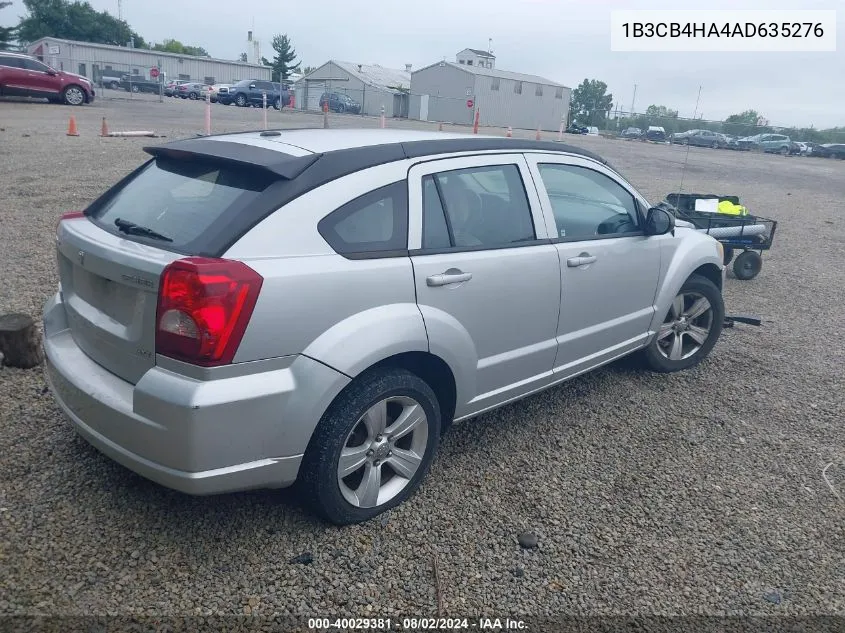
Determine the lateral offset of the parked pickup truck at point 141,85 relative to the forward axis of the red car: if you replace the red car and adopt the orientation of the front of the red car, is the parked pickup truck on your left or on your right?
on your left

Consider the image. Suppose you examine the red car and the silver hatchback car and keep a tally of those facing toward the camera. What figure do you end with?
0

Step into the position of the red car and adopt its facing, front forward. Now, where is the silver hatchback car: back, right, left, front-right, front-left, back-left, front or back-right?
right

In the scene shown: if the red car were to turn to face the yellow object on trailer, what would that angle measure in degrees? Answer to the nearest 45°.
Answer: approximately 90° to its right

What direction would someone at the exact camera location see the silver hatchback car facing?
facing away from the viewer and to the right of the viewer

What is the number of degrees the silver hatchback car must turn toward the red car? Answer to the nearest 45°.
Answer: approximately 90° to its left

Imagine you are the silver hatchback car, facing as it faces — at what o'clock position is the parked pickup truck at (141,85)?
The parked pickup truck is roughly at 10 o'clock from the silver hatchback car.
